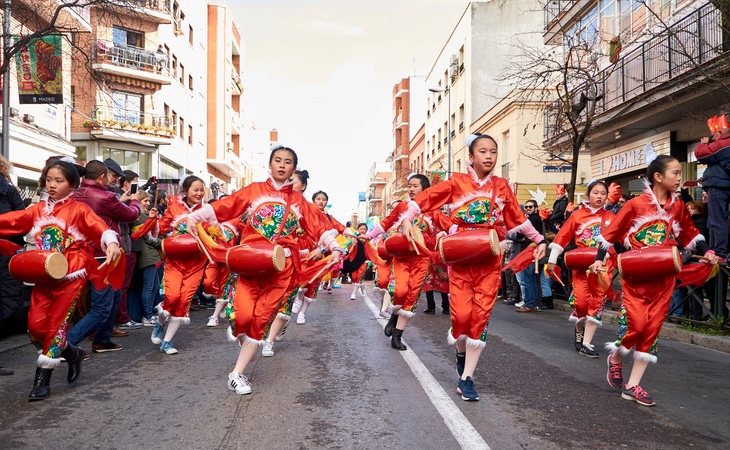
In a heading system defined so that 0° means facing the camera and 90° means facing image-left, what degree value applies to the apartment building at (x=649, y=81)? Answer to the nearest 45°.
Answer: approximately 45°

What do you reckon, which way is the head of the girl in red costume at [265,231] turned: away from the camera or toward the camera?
toward the camera

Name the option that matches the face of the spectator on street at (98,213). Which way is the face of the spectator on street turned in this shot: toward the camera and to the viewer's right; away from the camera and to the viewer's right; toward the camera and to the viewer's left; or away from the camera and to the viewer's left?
away from the camera and to the viewer's right

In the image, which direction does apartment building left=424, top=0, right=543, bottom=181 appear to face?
to the viewer's left

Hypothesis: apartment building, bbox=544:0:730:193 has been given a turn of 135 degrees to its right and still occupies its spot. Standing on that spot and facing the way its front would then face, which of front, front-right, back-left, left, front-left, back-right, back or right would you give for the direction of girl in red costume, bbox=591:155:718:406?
back

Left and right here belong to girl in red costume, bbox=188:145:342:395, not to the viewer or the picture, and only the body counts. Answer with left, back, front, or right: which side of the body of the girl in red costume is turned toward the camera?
front

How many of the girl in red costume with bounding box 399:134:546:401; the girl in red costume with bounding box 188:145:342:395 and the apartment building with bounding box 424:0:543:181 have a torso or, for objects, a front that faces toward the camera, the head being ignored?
2

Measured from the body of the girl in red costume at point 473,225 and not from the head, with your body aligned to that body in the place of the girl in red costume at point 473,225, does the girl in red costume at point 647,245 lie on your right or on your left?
on your left

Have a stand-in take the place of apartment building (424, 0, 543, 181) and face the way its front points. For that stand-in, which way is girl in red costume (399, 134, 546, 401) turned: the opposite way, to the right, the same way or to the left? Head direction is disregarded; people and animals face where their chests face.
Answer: to the left

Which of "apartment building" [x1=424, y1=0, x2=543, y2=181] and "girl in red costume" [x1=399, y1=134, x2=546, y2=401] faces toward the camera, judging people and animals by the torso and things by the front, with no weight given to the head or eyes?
the girl in red costume

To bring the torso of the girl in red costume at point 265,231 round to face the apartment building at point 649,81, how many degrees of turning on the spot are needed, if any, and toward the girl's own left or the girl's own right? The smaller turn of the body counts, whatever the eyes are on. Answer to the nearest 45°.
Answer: approximately 135° to the girl's own left

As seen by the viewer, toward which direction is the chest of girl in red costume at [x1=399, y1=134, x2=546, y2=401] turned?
toward the camera

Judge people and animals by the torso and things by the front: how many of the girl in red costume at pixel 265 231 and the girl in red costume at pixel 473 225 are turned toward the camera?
2

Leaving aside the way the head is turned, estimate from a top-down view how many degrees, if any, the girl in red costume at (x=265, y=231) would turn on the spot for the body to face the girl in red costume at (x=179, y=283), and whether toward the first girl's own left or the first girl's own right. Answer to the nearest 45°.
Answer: approximately 135° to the first girl's own right

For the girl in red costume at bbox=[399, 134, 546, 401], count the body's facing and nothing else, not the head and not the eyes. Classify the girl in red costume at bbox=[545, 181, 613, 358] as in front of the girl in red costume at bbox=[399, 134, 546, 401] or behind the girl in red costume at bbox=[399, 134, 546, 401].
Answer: behind

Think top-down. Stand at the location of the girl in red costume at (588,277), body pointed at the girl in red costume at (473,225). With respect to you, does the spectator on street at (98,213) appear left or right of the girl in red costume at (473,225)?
right

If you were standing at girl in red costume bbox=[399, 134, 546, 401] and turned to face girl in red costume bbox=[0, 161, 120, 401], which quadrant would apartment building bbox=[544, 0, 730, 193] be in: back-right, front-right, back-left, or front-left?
back-right
